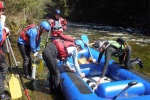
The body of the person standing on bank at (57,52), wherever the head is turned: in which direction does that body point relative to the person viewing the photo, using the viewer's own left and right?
facing to the right of the viewer

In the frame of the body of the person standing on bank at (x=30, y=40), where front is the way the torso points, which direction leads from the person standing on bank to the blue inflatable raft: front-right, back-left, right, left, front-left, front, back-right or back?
front-right

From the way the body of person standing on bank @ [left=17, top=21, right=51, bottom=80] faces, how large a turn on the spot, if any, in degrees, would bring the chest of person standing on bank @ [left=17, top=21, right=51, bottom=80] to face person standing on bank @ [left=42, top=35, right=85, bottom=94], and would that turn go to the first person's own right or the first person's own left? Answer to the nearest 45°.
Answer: approximately 45° to the first person's own right

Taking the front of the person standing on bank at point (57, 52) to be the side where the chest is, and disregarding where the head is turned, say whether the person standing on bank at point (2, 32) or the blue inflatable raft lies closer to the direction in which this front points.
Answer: the blue inflatable raft

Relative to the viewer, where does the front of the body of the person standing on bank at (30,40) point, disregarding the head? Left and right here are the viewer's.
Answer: facing to the right of the viewer

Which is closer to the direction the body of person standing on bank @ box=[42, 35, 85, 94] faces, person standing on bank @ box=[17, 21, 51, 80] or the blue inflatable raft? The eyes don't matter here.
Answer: the blue inflatable raft
